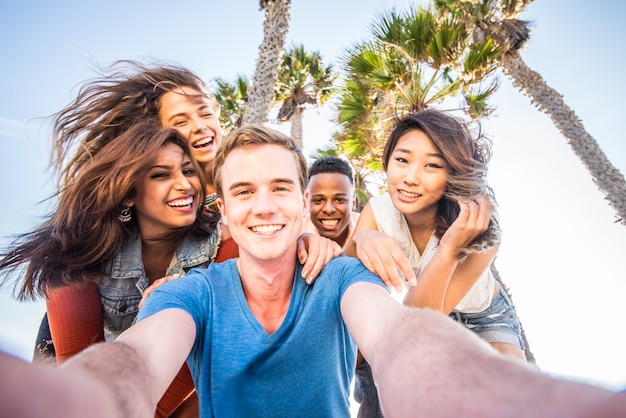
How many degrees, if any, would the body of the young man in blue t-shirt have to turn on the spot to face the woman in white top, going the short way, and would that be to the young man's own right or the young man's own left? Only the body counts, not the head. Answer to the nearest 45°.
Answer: approximately 135° to the young man's own left

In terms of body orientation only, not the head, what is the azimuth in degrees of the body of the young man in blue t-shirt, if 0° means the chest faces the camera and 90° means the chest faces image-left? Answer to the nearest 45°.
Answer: approximately 0°

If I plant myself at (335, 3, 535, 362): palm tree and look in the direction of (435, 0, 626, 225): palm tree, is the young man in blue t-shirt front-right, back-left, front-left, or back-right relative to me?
back-right

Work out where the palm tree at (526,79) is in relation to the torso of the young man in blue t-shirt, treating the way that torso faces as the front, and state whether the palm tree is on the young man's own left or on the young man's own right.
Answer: on the young man's own left

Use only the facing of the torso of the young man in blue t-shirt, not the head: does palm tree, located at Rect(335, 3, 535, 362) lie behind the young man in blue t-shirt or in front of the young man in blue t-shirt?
behind

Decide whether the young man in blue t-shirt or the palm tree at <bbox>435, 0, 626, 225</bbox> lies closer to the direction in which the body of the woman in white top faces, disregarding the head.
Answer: the young man in blue t-shirt
